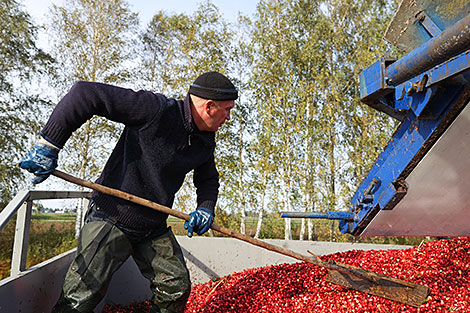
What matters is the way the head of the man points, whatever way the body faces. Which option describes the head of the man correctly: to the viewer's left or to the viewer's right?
to the viewer's right

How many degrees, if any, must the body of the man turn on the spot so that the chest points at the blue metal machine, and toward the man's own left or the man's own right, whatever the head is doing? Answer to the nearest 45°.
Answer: approximately 45° to the man's own left

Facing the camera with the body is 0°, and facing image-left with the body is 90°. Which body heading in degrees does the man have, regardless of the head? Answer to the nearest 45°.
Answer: approximately 315°
